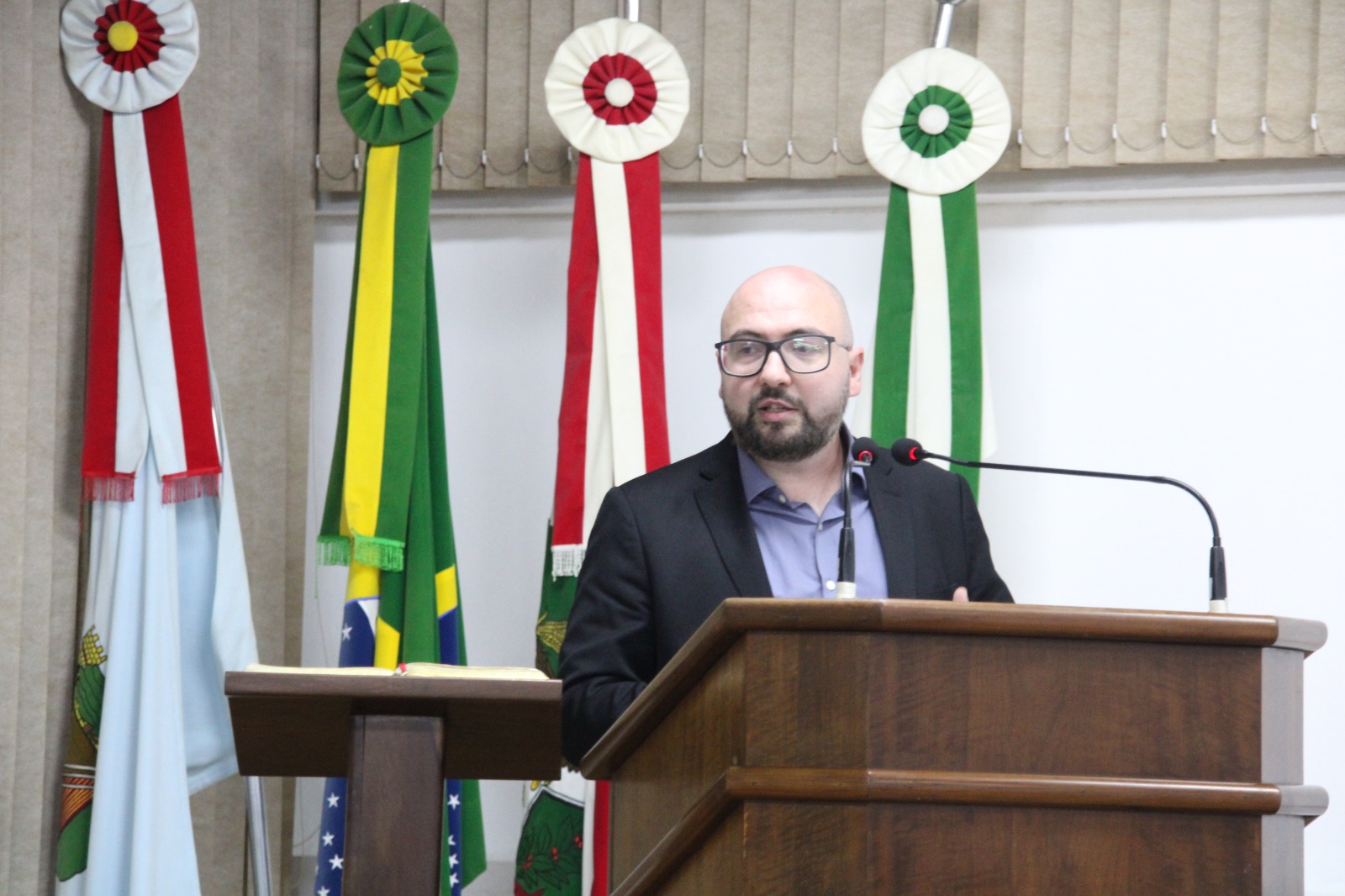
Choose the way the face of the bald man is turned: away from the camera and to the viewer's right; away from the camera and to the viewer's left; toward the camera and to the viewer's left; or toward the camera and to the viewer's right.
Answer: toward the camera and to the viewer's left

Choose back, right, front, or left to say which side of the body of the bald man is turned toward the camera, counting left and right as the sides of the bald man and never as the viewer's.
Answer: front

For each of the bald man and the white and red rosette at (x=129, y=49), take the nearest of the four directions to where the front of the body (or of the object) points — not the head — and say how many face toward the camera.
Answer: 2

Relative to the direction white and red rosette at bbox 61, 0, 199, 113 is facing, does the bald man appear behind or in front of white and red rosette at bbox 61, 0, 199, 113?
in front

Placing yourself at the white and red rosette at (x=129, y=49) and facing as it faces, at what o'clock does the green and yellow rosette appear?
The green and yellow rosette is roughly at 9 o'clock from the white and red rosette.

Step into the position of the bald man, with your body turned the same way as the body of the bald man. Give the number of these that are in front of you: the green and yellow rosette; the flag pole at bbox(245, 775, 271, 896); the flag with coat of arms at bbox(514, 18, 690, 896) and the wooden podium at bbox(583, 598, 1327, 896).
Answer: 1
